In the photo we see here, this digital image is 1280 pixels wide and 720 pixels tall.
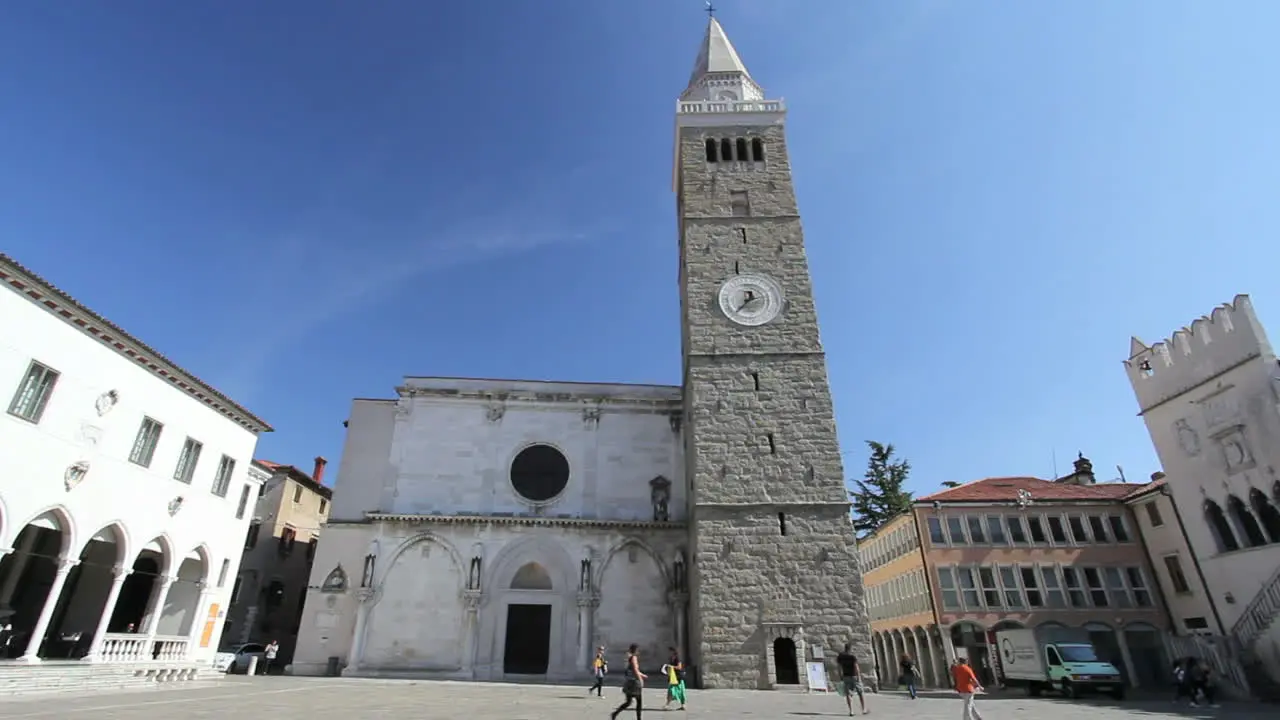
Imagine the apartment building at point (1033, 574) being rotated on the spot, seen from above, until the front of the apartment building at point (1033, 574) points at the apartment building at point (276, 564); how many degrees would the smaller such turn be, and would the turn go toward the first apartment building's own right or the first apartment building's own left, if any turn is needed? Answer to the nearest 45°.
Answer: approximately 90° to the first apartment building's own right

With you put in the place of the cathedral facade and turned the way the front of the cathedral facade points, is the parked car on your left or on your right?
on your right

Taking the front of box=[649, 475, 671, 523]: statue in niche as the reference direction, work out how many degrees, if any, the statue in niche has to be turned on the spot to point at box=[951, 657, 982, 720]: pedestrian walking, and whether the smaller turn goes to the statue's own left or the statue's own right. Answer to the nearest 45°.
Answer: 0° — it already faces them

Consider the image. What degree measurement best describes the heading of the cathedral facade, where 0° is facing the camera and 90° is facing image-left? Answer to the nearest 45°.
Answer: approximately 0°

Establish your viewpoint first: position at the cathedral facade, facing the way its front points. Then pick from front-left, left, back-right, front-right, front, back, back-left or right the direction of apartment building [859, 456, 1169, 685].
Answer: left

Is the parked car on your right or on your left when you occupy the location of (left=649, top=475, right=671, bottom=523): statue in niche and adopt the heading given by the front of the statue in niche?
on your right

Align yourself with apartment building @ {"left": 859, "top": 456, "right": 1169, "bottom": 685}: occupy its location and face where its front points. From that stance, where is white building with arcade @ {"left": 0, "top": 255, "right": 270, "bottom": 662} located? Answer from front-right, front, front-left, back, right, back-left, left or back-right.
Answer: front-right

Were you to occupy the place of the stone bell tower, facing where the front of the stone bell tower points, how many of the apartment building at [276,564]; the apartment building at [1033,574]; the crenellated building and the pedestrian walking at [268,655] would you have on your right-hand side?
2

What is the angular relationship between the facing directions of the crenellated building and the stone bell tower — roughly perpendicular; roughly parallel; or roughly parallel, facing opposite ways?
roughly perpendicular

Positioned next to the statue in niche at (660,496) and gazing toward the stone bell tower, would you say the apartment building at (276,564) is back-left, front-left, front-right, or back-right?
back-left

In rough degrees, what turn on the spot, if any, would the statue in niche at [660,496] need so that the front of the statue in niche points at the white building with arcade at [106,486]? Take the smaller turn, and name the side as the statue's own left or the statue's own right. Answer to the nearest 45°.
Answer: approximately 45° to the statue's own right

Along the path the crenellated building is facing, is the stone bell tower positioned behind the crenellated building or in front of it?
in front

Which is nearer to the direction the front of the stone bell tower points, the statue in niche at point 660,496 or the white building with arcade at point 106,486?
the white building with arcade
